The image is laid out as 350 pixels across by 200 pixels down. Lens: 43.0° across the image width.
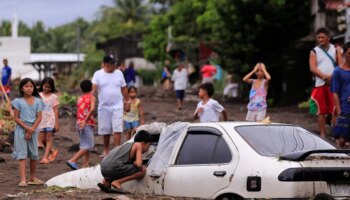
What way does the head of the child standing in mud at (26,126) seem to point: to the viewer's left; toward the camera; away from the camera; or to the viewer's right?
toward the camera

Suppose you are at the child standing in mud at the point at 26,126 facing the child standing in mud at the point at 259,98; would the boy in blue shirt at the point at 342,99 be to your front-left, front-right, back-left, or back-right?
front-right

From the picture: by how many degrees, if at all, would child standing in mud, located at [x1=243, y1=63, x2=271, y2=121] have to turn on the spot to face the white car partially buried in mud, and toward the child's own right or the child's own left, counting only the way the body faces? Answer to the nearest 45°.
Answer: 0° — they already face it

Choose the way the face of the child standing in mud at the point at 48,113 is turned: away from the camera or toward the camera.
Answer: toward the camera

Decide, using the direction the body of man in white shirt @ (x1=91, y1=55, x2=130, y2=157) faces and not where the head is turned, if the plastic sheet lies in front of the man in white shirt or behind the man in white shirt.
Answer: in front

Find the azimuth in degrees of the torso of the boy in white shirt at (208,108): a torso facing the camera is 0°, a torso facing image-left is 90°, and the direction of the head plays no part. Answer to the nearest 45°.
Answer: approximately 45°

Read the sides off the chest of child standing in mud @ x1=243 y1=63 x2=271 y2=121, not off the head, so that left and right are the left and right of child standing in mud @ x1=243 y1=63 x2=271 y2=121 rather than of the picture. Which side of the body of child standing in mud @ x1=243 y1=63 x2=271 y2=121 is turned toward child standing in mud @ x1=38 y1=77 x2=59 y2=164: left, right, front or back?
right

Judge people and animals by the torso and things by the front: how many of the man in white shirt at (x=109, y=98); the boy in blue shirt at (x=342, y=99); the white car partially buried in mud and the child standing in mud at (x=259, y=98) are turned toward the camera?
3

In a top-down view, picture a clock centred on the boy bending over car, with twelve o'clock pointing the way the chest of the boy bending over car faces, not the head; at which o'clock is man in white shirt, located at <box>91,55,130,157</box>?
The man in white shirt is roughly at 9 o'clock from the boy bending over car.

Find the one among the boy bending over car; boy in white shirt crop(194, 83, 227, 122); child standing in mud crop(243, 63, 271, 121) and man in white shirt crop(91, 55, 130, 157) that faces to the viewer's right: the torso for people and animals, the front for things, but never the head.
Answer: the boy bending over car

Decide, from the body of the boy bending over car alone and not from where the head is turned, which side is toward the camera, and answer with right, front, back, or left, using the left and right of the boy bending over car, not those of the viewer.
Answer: right

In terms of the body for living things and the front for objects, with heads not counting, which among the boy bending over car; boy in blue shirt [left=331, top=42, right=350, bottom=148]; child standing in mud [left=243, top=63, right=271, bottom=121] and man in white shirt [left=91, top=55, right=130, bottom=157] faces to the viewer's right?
the boy bending over car

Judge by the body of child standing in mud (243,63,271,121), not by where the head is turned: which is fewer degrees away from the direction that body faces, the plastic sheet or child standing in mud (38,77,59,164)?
the plastic sheet
